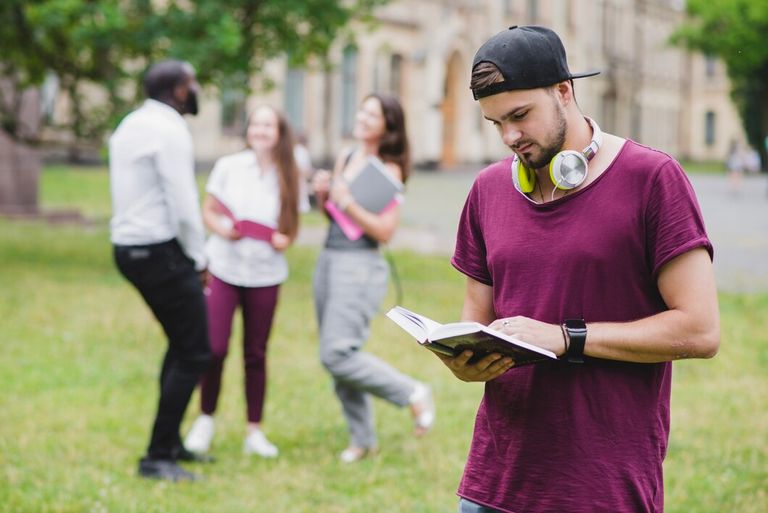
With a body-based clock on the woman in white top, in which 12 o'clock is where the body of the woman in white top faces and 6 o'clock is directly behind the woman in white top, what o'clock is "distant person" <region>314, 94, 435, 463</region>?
The distant person is roughly at 10 o'clock from the woman in white top.

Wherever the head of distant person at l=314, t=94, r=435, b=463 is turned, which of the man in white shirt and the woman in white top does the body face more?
the man in white shirt

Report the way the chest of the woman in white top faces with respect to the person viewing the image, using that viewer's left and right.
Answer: facing the viewer

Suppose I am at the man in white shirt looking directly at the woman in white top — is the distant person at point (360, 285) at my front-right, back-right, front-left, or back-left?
front-right

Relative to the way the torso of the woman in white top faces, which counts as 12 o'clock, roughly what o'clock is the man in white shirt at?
The man in white shirt is roughly at 1 o'clock from the woman in white top.

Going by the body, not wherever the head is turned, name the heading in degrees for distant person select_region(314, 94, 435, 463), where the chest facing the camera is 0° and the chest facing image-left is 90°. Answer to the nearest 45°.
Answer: approximately 45°

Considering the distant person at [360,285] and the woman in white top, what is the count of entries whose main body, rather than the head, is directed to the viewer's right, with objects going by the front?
0

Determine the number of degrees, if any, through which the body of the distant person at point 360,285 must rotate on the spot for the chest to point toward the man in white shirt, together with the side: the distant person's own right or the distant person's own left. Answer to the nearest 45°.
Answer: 0° — they already face them
